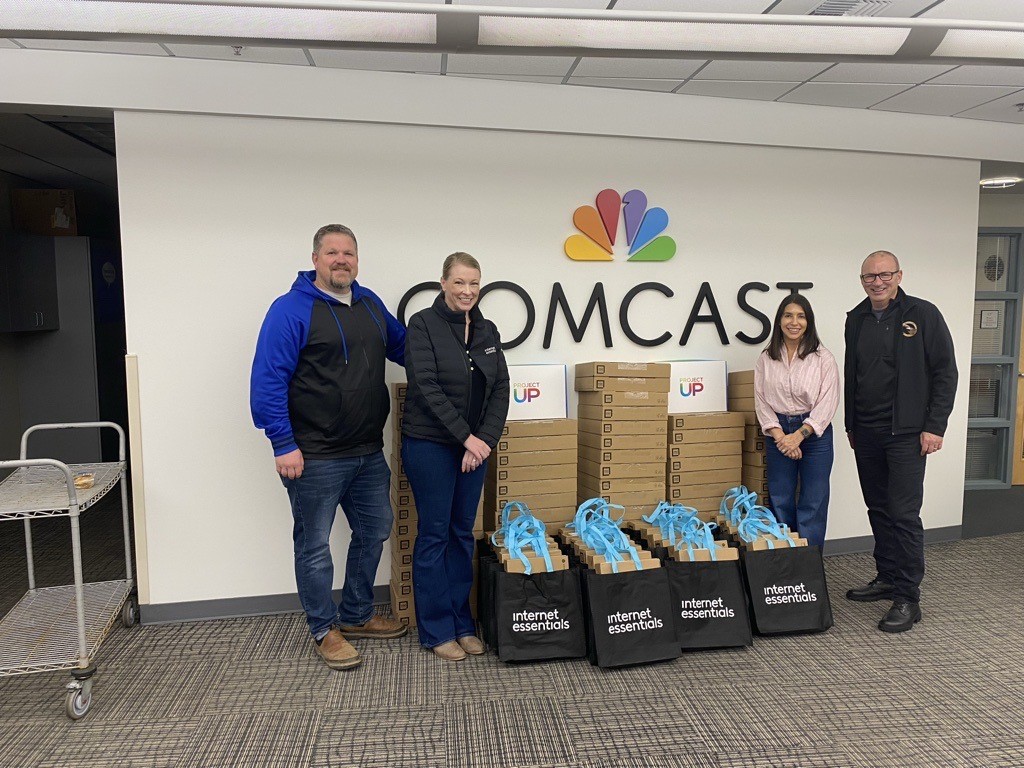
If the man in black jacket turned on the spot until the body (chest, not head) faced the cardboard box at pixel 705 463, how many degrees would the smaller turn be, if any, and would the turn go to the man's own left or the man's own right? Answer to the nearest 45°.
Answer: approximately 45° to the man's own right

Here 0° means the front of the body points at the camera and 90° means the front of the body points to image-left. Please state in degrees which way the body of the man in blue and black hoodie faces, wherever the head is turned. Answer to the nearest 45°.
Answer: approximately 315°

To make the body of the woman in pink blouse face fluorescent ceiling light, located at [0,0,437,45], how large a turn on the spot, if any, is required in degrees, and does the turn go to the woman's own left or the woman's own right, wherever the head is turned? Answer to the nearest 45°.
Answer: approximately 45° to the woman's own right
